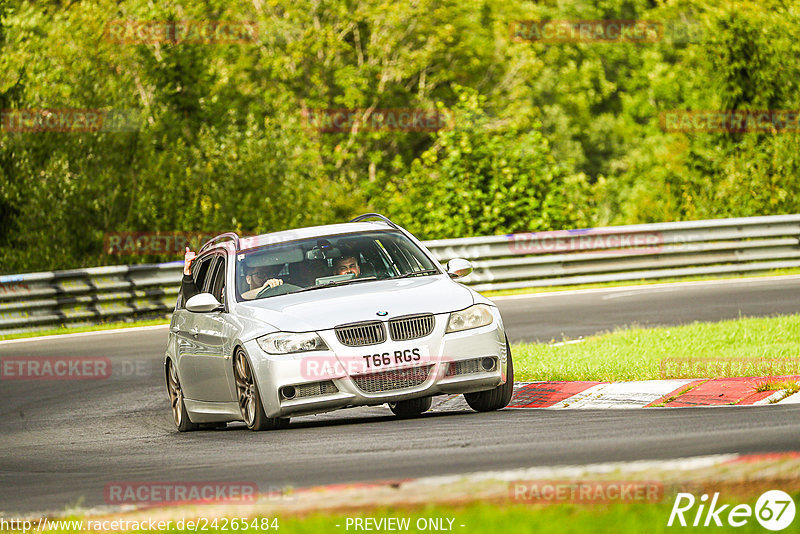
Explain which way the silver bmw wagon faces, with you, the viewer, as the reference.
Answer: facing the viewer and to the right of the viewer

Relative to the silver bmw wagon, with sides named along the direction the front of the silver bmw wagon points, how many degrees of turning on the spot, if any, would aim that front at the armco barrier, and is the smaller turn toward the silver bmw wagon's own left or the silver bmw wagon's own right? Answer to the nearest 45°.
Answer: approximately 135° to the silver bmw wagon's own left
